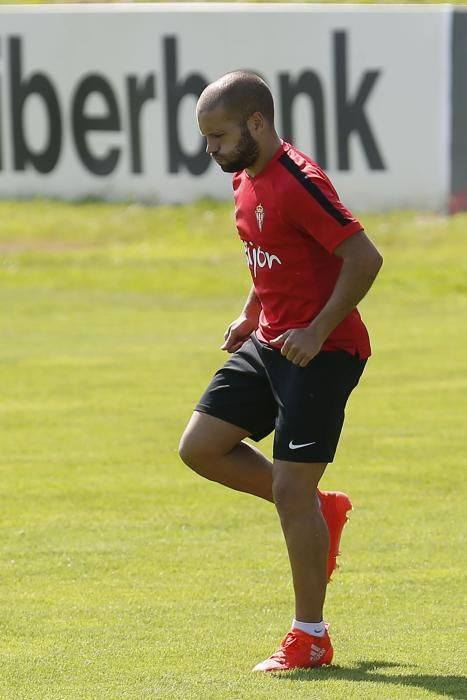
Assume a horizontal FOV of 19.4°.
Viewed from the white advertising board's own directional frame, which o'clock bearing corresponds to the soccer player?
The soccer player is roughly at 12 o'clock from the white advertising board.

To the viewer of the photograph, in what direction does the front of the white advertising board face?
facing the viewer

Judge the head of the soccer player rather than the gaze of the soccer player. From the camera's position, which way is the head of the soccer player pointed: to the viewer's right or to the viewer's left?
to the viewer's left
